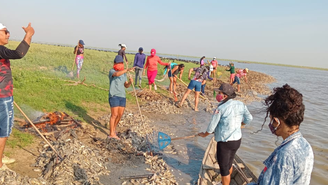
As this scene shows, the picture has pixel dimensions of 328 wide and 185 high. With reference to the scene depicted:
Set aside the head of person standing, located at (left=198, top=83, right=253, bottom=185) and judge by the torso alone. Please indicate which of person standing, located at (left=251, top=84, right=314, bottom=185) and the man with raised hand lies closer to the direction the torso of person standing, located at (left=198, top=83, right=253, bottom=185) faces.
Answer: the man with raised hand

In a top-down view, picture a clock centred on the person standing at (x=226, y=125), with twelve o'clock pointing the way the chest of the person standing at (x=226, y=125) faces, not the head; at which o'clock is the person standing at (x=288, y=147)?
the person standing at (x=288, y=147) is roughly at 7 o'clock from the person standing at (x=226, y=125).

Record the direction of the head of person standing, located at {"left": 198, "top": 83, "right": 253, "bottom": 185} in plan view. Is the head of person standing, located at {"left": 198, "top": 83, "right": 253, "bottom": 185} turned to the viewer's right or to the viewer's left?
to the viewer's left

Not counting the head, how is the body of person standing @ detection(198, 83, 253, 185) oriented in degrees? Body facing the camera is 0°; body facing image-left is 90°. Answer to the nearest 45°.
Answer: approximately 135°
